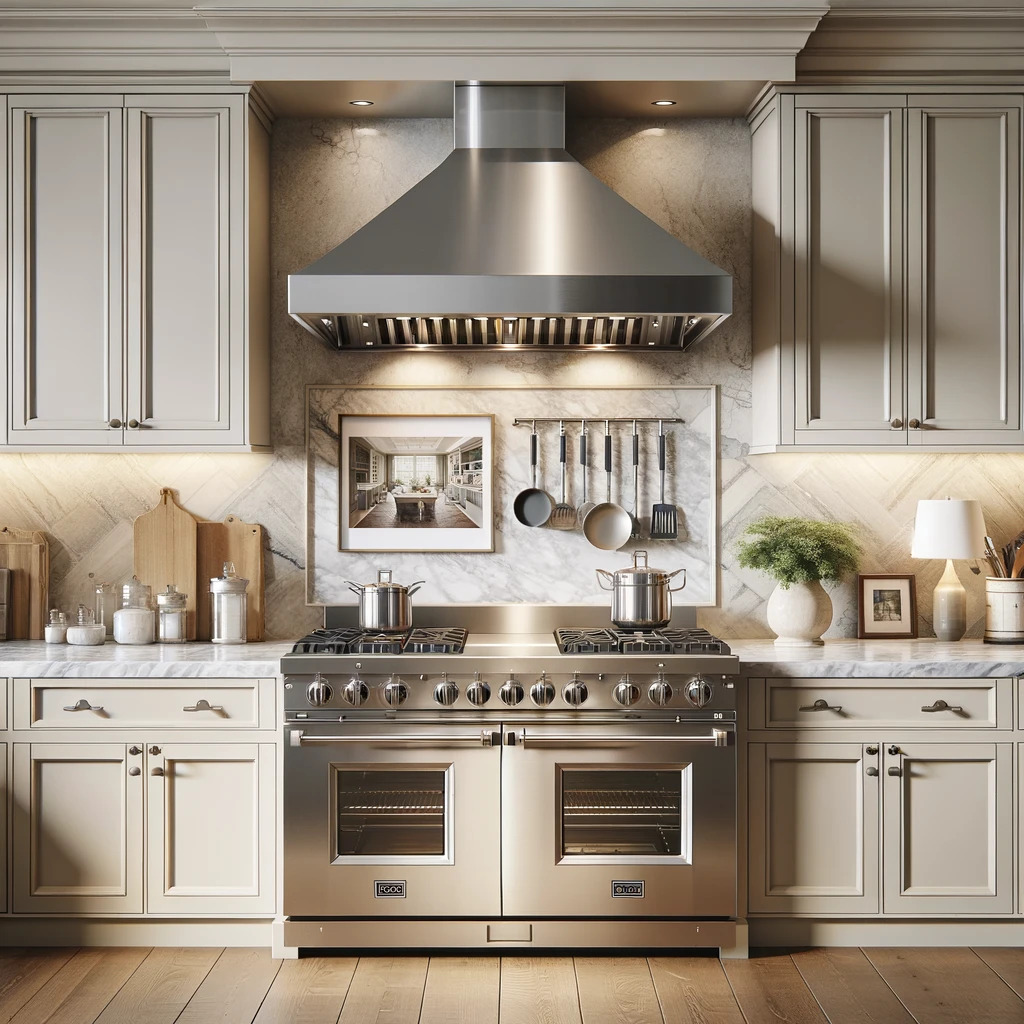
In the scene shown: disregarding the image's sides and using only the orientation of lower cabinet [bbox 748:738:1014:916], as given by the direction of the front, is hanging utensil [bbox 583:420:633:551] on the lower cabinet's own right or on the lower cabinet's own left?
on the lower cabinet's own right

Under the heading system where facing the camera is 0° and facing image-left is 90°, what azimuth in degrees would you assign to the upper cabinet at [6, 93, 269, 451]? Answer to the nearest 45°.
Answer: approximately 0°

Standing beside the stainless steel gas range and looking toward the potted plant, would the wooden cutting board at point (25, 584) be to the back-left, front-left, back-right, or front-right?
back-left

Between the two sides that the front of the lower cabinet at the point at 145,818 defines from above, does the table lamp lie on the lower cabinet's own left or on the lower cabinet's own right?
on the lower cabinet's own left

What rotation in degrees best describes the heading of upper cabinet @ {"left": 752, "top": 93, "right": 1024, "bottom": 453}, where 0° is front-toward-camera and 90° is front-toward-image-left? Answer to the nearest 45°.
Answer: approximately 0°

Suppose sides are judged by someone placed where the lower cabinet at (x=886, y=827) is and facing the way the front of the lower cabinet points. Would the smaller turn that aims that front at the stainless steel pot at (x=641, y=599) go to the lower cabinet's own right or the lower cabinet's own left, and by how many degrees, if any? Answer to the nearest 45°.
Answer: approximately 90° to the lower cabinet's own right

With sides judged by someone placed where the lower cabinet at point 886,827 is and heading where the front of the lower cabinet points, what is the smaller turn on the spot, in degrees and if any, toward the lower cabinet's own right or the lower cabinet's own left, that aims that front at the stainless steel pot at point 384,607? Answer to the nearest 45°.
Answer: approximately 90° to the lower cabinet's own right
